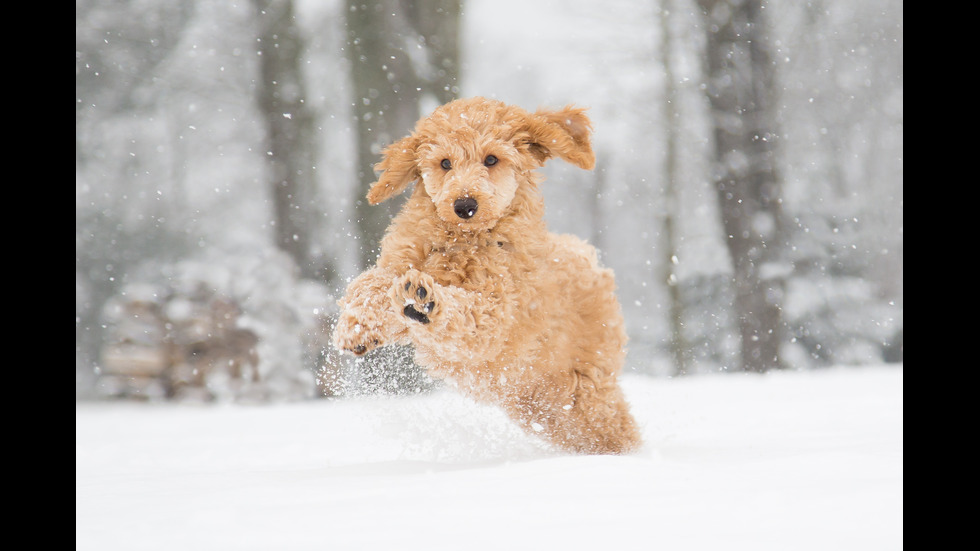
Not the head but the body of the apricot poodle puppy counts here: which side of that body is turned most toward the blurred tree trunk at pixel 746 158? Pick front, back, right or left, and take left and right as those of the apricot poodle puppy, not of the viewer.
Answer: back

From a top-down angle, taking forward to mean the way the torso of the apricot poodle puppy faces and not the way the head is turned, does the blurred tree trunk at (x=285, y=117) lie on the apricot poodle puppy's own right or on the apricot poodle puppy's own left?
on the apricot poodle puppy's own right

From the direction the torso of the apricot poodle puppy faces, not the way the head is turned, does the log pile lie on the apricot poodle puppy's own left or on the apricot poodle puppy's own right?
on the apricot poodle puppy's own right

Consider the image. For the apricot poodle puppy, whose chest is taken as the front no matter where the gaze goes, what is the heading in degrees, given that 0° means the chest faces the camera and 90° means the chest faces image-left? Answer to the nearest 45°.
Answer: approximately 45°

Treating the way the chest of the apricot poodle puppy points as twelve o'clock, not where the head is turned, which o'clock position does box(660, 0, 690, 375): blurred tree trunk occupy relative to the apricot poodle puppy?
The blurred tree trunk is roughly at 5 o'clock from the apricot poodle puppy.

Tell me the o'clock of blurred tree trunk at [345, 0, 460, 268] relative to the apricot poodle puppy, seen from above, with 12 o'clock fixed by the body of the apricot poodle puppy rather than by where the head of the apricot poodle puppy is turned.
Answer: The blurred tree trunk is roughly at 4 o'clock from the apricot poodle puppy.

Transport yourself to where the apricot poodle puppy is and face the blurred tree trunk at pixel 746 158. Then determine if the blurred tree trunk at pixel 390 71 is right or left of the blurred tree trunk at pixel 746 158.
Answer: left
